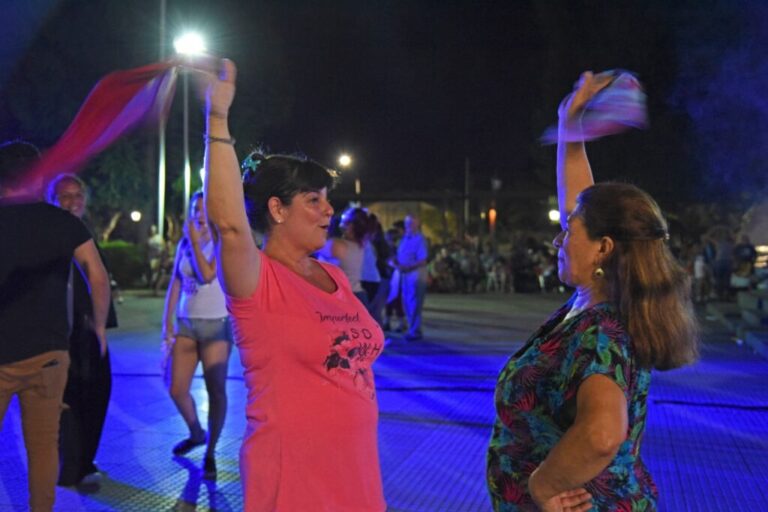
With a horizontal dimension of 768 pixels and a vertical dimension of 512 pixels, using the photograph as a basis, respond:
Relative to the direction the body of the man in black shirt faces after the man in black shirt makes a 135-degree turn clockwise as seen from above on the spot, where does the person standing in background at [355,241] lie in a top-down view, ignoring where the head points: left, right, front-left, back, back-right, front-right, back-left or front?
left

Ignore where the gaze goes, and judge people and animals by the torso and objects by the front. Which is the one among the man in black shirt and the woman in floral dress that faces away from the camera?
the man in black shirt

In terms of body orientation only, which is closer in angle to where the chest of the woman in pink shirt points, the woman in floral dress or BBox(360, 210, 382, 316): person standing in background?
the woman in floral dress

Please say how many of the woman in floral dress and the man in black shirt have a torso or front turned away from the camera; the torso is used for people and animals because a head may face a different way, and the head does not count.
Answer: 1

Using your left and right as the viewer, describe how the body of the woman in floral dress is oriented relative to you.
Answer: facing to the left of the viewer

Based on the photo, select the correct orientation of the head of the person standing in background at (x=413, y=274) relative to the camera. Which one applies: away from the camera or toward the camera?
toward the camera

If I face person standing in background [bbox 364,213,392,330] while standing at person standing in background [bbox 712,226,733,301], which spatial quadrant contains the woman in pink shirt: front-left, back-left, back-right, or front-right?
front-left

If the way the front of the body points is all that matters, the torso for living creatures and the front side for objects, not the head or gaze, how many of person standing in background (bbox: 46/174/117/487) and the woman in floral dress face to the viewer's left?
1

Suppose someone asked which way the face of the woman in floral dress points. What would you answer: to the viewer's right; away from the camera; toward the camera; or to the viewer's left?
to the viewer's left

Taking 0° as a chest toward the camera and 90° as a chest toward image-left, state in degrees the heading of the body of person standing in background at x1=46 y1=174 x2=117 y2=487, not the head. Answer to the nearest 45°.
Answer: approximately 315°

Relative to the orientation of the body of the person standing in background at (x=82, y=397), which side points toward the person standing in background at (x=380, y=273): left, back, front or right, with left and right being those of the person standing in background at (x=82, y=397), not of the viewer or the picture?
back

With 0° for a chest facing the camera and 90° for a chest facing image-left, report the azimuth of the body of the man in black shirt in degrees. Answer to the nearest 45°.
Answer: approximately 180°

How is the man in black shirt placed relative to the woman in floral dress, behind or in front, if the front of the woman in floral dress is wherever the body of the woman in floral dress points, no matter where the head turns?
in front

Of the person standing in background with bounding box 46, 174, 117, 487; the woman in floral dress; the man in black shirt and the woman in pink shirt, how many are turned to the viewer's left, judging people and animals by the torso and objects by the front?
1

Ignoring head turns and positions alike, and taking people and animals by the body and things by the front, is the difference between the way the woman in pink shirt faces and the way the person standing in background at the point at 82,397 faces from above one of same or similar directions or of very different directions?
same or similar directions
